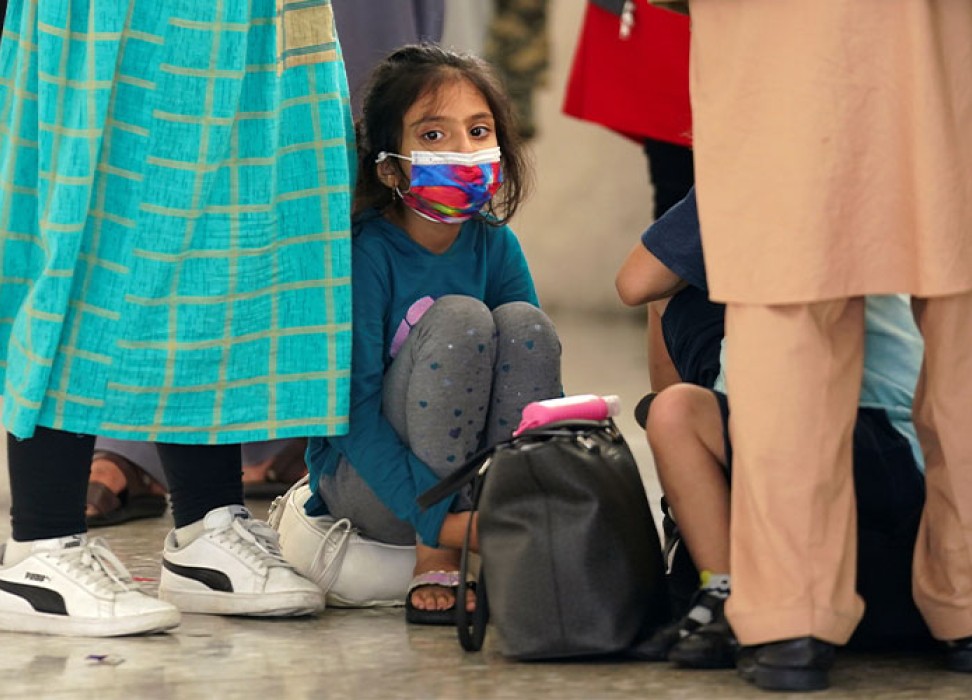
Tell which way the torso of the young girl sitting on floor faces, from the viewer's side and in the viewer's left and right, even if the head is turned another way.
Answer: facing the viewer and to the right of the viewer
